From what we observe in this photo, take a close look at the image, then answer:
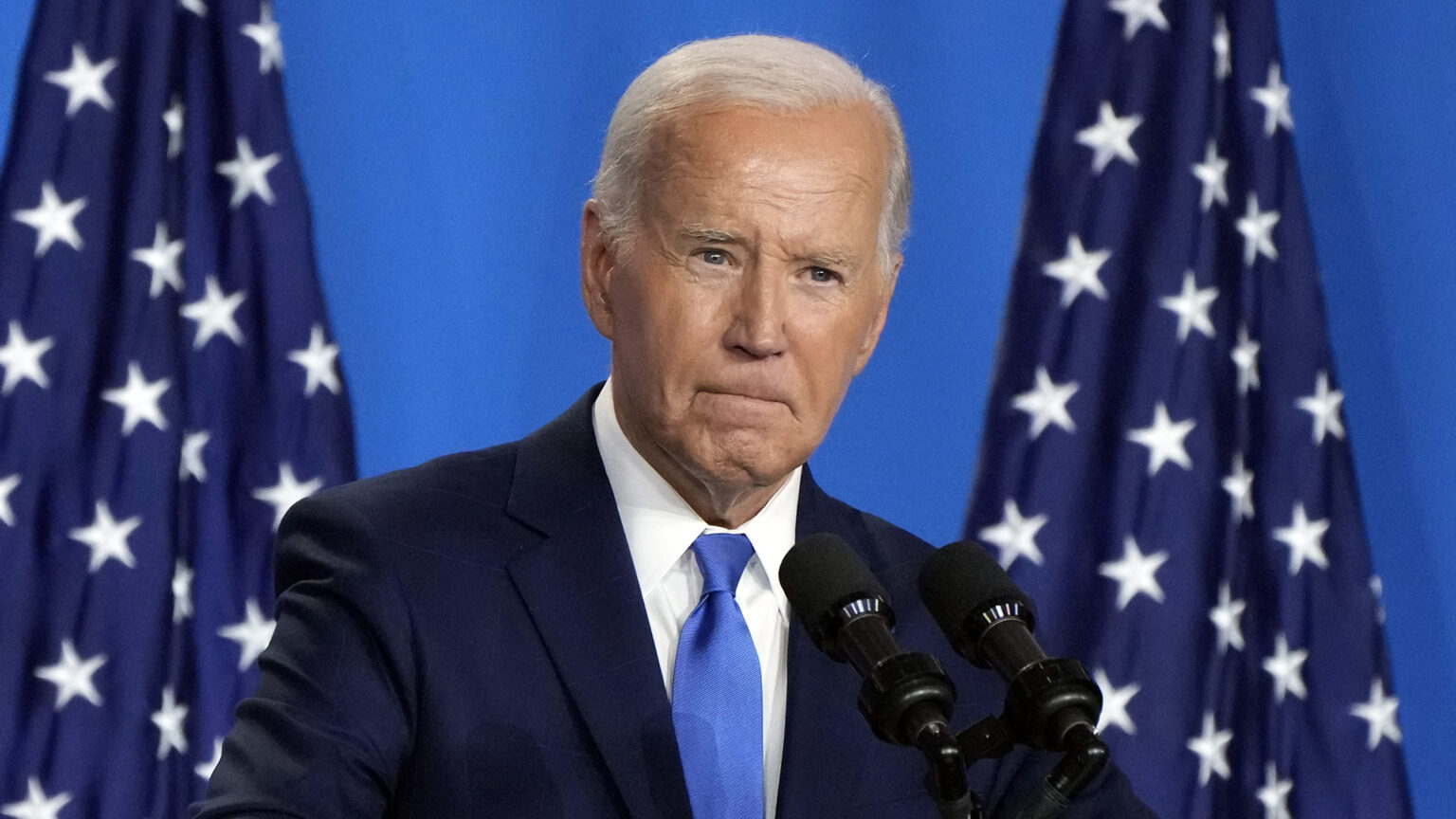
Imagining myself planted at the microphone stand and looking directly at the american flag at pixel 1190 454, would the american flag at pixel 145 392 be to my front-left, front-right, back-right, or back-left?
front-left

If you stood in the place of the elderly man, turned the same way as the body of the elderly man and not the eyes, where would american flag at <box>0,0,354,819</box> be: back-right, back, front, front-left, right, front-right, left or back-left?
back

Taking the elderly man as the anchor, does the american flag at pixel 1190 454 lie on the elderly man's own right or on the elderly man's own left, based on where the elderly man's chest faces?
on the elderly man's own left

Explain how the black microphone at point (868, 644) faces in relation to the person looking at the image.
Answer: facing away from the viewer and to the left of the viewer

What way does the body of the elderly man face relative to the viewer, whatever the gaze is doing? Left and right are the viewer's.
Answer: facing the viewer and to the right of the viewer

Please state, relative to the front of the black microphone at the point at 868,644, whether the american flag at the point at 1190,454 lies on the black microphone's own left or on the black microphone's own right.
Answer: on the black microphone's own right

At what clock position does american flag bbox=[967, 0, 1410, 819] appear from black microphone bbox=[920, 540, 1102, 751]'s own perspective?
The american flag is roughly at 2 o'clock from the black microphone.

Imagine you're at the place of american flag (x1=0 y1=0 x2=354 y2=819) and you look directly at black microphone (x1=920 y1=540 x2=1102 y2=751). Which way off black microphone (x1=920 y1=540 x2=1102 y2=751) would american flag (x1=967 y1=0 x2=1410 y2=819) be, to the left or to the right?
left

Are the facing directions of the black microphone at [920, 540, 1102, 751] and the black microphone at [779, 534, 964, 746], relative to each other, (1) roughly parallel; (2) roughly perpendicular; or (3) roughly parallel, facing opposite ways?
roughly parallel

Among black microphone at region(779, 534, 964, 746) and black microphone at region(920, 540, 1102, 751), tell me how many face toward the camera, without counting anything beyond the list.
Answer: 0

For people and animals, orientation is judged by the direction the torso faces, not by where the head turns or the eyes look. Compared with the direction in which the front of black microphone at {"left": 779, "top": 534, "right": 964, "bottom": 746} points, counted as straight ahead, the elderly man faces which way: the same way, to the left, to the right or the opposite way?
the opposite way

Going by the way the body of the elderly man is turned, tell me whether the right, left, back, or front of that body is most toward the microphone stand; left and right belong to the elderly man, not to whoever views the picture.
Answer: front

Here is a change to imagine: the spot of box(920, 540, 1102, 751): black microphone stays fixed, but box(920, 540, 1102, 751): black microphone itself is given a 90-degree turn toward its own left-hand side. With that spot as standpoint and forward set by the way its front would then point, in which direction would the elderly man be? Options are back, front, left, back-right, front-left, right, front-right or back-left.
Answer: right

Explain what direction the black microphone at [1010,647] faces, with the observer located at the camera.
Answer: facing away from the viewer and to the left of the viewer

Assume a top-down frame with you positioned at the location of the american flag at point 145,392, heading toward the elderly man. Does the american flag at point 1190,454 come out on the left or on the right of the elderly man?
left
